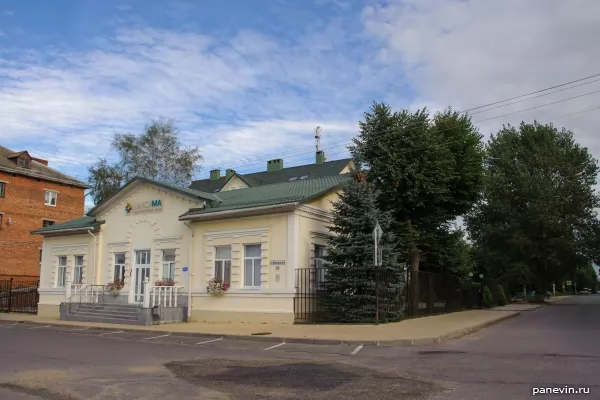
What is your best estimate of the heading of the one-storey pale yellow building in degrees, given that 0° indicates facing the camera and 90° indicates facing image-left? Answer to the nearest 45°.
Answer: approximately 45°

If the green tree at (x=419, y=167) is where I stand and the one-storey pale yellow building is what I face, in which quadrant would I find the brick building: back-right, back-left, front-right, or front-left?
front-right

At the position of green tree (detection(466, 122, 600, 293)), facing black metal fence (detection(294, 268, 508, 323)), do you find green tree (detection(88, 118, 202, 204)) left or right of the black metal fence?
right

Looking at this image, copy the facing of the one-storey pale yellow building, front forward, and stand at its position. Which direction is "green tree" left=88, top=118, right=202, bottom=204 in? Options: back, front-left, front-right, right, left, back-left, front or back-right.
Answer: back-right

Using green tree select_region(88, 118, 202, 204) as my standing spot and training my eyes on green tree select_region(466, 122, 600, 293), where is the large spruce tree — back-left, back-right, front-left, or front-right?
front-right

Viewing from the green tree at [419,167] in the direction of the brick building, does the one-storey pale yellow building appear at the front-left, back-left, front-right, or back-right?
front-left

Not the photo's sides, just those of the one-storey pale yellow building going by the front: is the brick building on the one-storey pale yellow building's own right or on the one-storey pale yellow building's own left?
on the one-storey pale yellow building's own right

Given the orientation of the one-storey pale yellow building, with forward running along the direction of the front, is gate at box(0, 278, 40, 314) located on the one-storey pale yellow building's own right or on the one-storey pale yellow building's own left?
on the one-storey pale yellow building's own right

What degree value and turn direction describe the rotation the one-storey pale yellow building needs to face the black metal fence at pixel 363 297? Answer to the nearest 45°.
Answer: approximately 90° to its left

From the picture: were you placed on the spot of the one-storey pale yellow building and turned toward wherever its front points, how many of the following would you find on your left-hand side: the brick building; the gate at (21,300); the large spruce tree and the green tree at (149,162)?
1

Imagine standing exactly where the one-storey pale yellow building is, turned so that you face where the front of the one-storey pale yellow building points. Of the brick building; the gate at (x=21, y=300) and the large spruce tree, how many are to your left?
1
